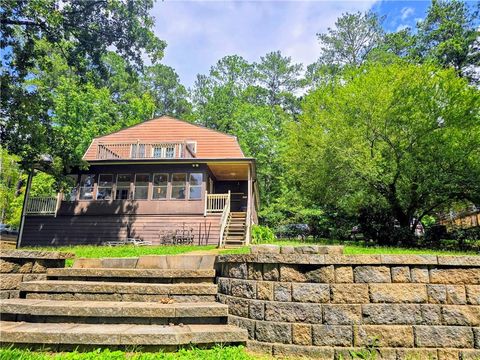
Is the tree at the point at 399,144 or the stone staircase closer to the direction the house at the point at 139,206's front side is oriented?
the stone staircase

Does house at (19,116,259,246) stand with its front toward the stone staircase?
yes

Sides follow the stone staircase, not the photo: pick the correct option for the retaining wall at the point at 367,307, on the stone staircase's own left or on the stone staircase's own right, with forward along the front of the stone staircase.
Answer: on the stone staircase's own left

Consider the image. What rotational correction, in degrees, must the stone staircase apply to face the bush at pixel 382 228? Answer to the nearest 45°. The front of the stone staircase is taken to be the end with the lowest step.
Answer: approximately 135° to its left

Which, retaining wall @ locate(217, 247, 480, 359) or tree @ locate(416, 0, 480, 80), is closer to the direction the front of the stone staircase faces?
the retaining wall

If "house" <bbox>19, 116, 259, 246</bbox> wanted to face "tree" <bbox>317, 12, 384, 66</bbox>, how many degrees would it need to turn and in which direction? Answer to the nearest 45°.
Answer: approximately 90° to its left

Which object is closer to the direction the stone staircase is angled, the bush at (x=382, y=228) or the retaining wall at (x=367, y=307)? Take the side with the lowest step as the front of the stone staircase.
the retaining wall

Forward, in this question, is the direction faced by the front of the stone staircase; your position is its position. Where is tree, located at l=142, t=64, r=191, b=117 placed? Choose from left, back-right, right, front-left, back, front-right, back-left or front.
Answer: back

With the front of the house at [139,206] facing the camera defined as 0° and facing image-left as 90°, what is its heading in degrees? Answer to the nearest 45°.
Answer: approximately 0°

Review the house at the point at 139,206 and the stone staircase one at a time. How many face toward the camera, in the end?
2

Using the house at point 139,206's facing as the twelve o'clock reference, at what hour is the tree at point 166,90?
The tree is roughly at 6 o'clock from the house.
